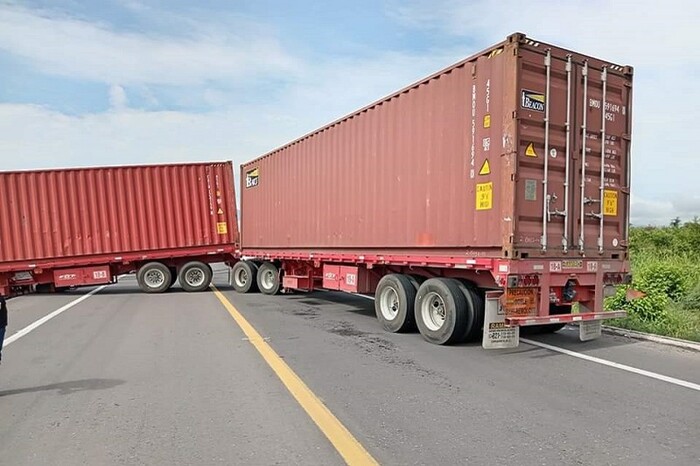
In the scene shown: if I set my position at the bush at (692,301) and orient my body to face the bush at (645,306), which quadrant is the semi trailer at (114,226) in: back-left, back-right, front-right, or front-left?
front-right

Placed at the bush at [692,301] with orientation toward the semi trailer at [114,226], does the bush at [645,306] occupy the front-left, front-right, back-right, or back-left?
front-left

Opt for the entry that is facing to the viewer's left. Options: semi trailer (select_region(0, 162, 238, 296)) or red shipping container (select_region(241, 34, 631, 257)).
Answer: the semi trailer

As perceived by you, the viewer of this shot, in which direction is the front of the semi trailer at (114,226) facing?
facing to the left of the viewer

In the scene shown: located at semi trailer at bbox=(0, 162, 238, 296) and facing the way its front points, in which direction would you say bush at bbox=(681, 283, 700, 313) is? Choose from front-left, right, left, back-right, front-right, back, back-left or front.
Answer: back-left

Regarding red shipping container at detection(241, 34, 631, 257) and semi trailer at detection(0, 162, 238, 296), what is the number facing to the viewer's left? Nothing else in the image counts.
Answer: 1
